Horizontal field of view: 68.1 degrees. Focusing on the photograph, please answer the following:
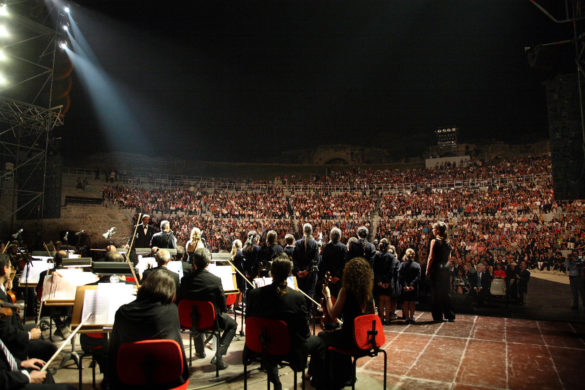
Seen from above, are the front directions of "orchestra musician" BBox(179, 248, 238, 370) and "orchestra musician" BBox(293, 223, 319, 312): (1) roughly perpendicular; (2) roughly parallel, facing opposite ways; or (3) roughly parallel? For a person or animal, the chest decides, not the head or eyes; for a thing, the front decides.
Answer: roughly parallel

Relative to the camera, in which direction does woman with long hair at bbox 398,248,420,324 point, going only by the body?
away from the camera

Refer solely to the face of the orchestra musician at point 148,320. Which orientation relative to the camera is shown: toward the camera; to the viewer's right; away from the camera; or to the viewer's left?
away from the camera

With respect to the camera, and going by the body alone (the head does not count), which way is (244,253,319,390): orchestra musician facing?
away from the camera

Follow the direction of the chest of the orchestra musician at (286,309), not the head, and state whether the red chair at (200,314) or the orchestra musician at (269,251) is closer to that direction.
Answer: the orchestra musician

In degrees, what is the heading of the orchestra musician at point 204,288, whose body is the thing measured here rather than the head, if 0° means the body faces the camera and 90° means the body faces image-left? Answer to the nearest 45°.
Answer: approximately 180°

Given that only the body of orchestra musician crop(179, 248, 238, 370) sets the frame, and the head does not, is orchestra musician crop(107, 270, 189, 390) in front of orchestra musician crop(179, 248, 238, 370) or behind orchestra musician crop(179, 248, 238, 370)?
behind

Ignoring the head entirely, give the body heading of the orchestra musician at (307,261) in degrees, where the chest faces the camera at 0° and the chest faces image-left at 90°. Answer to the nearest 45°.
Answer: approximately 180°

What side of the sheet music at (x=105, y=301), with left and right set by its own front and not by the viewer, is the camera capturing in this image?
front

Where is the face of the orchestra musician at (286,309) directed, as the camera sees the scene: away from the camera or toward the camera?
away from the camera

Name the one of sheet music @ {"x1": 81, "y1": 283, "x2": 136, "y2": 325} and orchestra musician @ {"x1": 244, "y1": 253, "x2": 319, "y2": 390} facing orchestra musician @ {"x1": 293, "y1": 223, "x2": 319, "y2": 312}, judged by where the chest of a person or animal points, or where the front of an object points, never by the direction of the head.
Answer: orchestra musician @ {"x1": 244, "y1": 253, "x2": 319, "y2": 390}

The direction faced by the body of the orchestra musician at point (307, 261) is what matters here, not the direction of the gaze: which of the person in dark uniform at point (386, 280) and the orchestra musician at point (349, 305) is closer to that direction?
the person in dark uniform

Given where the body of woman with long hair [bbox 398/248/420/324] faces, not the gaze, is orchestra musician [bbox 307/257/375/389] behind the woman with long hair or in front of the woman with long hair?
behind

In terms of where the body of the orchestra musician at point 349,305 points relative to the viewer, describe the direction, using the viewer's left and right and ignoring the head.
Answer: facing away from the viewer and to the left of the viewer

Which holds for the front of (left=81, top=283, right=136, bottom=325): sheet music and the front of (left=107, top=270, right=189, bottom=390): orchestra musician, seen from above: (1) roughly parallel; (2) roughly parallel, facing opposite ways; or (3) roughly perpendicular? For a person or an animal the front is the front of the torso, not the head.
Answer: roughly parallel, facing opposite ways
